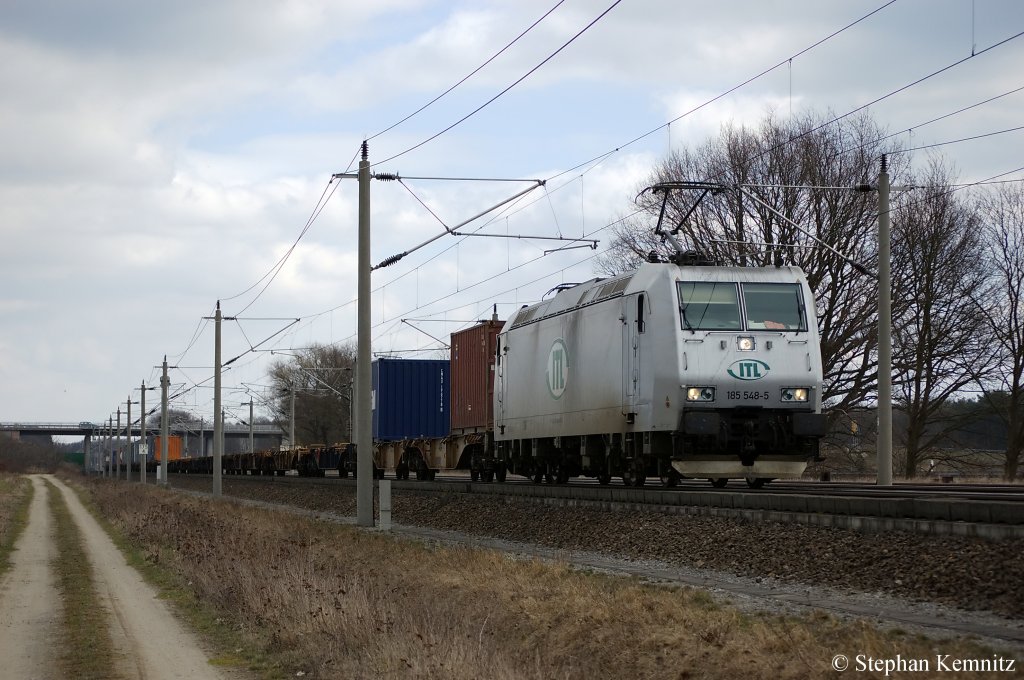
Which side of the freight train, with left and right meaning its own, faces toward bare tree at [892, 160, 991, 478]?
left
